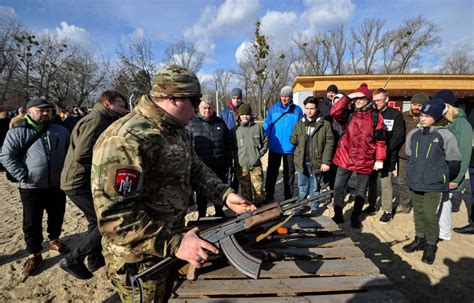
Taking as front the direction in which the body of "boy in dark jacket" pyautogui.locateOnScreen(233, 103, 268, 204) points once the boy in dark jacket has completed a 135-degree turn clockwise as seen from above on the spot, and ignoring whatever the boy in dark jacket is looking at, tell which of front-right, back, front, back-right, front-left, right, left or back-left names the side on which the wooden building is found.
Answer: right

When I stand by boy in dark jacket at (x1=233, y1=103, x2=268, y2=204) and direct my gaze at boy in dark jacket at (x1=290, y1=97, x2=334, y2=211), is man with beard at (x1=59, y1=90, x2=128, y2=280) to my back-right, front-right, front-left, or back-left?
back-right

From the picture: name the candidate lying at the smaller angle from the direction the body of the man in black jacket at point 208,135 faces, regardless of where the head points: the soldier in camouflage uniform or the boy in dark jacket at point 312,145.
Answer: the soldier in camouflage uniform

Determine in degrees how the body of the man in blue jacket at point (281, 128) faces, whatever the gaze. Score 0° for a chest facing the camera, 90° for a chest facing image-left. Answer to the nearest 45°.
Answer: approximately 0°

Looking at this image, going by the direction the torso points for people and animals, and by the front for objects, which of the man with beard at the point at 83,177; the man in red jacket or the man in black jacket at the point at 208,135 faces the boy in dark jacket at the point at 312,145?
the man with beard

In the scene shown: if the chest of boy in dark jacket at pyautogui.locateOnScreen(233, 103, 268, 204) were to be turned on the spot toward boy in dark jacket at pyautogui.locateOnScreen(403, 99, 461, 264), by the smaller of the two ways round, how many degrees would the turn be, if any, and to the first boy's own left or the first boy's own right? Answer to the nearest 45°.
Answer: approximately 45° to the first boy's own left

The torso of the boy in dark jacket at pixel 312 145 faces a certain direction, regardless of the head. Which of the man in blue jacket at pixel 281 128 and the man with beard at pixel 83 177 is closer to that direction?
the man with beard

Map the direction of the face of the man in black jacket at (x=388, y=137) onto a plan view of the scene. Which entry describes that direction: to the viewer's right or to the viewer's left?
to the viewer's left

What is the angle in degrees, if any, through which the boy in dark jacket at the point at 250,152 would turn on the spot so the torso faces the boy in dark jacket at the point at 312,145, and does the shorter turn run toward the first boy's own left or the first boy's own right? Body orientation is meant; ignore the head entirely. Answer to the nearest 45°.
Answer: approximately 90° to the first boy's own left
